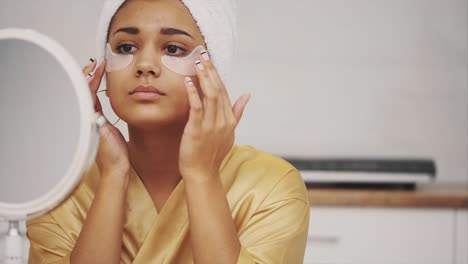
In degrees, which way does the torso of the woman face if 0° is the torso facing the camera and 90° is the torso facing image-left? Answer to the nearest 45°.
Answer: approximately 0°

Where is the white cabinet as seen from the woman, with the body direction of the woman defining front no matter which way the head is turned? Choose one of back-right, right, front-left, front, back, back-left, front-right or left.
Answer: back-left
